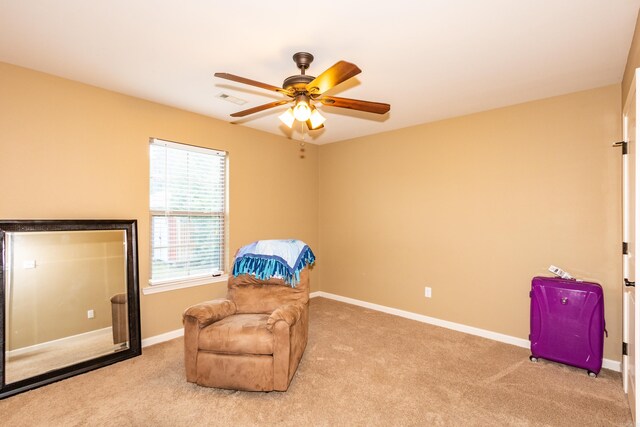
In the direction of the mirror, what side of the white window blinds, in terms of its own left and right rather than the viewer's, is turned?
right

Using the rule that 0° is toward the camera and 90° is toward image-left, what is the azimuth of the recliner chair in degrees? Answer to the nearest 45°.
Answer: approximately 45°

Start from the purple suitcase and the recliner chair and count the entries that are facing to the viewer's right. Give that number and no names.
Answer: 0

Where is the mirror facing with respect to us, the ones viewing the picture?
facing the viewer and to the right of the viewer

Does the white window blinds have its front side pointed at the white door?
yes

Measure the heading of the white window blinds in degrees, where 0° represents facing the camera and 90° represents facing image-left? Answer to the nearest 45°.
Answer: approximately 315°

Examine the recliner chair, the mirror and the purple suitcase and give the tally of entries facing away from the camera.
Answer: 0

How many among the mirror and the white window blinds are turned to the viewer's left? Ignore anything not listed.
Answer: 0

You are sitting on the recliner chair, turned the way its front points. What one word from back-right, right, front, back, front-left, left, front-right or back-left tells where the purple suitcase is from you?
back-left

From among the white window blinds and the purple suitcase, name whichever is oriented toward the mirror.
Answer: the purple suitcase

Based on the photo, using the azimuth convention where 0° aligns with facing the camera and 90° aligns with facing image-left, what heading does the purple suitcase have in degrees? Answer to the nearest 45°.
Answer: approximately 45°

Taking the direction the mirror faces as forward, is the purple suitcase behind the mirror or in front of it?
in front

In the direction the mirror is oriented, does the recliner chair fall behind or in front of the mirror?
in front
